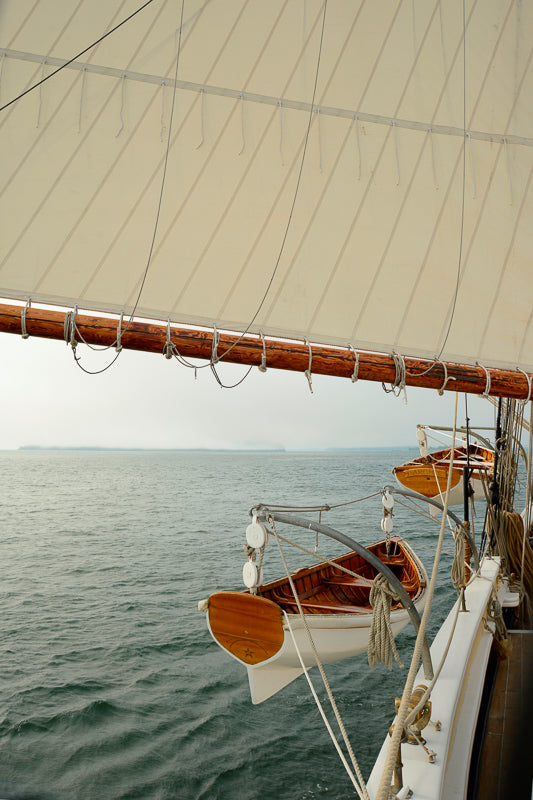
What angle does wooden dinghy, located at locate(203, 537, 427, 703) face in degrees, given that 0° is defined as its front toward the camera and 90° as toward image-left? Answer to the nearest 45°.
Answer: approximately 225°
